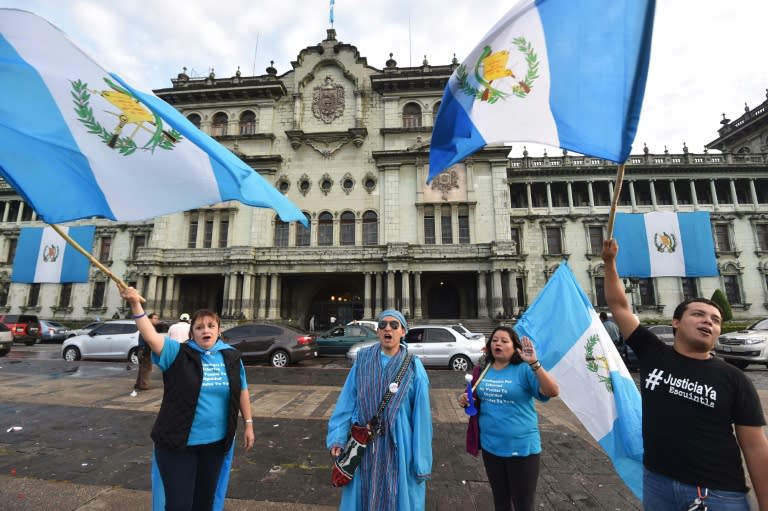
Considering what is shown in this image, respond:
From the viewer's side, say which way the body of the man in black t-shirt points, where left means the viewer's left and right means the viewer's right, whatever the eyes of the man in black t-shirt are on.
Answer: facing the viewer

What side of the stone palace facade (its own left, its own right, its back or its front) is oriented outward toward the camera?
front

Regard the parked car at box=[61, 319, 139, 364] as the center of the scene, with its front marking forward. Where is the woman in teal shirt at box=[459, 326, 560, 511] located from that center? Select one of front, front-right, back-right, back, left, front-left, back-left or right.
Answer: left

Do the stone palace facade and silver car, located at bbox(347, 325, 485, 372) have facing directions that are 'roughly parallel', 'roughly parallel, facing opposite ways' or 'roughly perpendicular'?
roughly perpendicular

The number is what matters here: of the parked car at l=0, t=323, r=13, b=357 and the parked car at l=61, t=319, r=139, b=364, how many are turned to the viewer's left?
2

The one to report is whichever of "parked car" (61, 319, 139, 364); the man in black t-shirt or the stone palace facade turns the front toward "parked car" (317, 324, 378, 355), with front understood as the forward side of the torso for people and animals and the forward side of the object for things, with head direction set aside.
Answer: the stone palace facade

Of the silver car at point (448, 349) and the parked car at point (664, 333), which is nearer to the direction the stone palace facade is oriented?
the silver car

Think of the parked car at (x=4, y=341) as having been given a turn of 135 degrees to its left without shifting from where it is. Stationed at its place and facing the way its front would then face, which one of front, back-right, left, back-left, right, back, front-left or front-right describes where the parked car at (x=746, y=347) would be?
front

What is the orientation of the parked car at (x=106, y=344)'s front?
to the viewer's left

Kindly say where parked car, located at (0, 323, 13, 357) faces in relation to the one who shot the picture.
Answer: facing to the left of the viewer

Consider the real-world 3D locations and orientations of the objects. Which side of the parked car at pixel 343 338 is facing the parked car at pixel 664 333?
back
